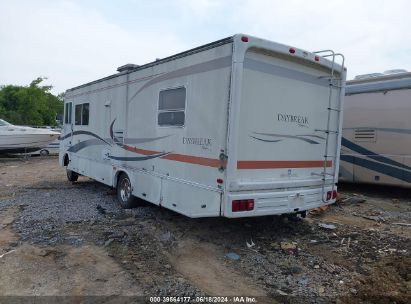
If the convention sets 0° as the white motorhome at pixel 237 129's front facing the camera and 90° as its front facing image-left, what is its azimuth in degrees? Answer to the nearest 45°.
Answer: approximately 135°

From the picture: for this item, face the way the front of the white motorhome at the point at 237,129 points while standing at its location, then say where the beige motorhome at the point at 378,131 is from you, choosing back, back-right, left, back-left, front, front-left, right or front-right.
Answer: right

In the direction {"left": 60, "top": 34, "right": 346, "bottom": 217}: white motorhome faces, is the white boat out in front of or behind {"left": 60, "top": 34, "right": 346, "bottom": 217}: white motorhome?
in front

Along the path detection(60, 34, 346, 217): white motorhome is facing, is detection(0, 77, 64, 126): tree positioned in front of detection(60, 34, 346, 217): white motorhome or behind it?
in front
